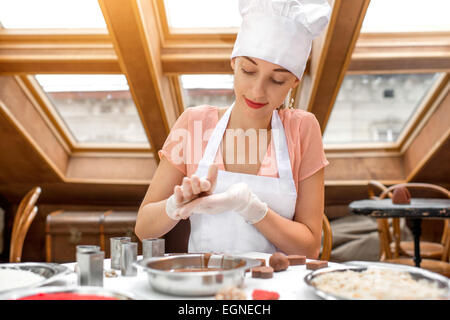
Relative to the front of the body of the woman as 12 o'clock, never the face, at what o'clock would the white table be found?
The white table is roughly at 12 o'clock from the woman.

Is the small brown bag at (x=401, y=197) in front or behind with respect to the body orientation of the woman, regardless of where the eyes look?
behind

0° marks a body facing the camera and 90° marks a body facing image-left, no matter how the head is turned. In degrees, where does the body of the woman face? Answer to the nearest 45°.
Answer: approximately 0°

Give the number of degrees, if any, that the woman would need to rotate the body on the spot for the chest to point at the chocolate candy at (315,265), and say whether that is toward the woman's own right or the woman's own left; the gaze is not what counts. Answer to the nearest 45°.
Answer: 0° — they already face it

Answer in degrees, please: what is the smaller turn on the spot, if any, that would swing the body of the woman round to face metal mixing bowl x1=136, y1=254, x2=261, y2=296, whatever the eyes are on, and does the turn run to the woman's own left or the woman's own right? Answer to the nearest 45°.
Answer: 0° — they already face it

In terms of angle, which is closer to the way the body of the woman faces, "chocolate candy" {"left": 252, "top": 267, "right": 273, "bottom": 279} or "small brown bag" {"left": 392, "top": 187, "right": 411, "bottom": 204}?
the chocolate candy
